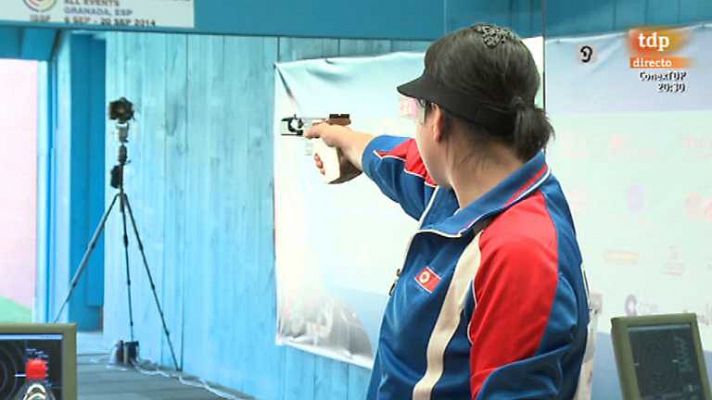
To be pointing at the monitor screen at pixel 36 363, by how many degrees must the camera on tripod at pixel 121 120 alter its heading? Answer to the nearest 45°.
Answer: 0° — it already faces it

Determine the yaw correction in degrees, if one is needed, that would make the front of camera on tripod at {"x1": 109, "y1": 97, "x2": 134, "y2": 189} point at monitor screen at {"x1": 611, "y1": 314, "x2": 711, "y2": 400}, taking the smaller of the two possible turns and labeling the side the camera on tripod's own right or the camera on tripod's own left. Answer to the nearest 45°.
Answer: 0° — it already faces it

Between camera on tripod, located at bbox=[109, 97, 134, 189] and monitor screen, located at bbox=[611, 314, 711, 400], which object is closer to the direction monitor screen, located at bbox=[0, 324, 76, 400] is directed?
the monitor screen

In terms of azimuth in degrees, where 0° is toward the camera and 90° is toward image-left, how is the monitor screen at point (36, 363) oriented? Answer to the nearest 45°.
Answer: approximately 0°

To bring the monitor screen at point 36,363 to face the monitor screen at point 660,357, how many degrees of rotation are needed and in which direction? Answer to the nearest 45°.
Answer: approximately 90° to its left

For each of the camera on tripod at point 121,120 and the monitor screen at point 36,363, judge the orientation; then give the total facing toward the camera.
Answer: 2

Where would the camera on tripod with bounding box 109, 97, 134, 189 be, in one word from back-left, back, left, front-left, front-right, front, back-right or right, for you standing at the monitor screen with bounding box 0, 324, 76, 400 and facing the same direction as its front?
back
